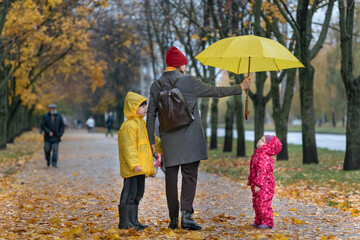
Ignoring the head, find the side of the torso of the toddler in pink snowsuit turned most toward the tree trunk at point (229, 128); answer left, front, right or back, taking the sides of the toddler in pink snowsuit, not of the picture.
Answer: right

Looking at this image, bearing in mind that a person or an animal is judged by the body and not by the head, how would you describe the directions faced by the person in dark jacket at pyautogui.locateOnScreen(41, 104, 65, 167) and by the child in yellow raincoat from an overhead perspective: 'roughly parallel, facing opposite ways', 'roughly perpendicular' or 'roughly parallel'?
roughly perpendicular

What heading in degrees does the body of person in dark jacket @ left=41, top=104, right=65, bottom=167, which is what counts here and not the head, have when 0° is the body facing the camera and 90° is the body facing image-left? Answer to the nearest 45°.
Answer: approximately 0°

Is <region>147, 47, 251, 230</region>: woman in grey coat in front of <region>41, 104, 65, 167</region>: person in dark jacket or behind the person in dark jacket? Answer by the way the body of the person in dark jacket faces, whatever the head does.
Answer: in front

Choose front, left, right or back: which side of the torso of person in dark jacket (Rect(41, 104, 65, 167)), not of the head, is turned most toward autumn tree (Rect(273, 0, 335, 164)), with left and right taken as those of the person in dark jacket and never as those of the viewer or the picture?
left

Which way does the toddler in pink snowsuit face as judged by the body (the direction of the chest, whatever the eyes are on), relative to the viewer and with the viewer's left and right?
facing to the left of the viewer

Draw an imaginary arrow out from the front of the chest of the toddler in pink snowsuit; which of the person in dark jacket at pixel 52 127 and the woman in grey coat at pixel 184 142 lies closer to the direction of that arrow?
the woman in grey coat

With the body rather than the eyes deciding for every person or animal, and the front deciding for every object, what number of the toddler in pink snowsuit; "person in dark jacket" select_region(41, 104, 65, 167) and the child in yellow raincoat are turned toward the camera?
1

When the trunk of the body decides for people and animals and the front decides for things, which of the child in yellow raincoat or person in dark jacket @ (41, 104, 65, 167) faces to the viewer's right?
the child in yellow raincoat

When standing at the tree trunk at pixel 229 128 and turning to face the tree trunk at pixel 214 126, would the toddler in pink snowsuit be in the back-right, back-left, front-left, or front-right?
back-left

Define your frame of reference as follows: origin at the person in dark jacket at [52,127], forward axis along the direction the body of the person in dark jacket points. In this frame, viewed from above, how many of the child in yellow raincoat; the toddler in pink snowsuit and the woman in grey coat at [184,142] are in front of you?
3

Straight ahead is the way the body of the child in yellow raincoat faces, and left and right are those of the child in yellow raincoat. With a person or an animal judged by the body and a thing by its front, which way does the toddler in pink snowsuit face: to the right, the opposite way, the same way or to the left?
the opposite way

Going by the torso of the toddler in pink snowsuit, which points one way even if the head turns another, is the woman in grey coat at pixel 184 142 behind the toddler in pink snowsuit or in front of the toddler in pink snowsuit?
in front

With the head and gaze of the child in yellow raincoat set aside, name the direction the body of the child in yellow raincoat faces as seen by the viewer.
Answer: to the viewer's right

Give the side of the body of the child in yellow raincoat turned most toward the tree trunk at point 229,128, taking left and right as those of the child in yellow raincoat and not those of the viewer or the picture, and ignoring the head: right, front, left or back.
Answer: left

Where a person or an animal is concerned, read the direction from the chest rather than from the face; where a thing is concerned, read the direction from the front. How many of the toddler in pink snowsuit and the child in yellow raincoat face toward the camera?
0

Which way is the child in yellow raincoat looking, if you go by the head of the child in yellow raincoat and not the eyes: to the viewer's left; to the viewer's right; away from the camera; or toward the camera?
to the viewer's right
